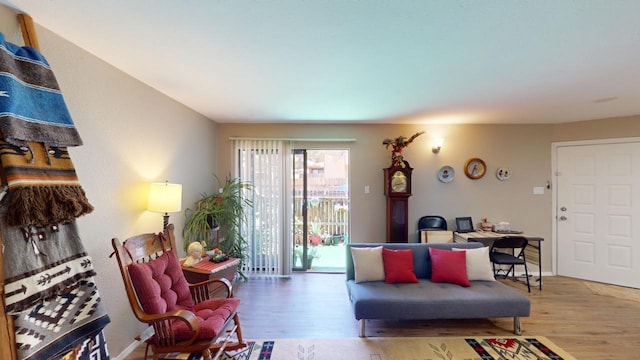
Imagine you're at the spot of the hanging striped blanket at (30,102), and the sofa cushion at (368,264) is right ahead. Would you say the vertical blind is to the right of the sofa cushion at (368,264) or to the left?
left

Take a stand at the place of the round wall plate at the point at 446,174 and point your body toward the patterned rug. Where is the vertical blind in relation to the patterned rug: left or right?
right

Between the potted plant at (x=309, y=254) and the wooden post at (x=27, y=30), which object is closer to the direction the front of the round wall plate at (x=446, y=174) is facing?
the wooden post

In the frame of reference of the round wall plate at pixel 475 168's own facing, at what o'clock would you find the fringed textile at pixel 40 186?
The fringed textile is roughly at 1 o'clock from the round wall plate.

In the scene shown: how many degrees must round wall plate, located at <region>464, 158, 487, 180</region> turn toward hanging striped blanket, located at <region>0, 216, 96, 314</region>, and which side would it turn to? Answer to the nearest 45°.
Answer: approximately 45° to its right

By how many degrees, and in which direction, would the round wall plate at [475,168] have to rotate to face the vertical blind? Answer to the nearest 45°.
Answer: approximately 45° to its right
